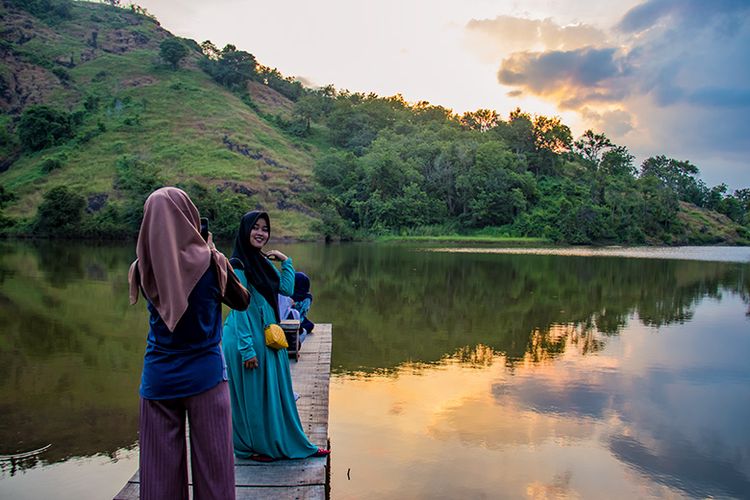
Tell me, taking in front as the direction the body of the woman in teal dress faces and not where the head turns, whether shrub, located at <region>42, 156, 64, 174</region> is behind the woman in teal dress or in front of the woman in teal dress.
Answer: behind

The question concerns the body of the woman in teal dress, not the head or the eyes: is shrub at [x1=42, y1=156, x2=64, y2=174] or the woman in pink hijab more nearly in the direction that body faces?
the woman in pink hijab

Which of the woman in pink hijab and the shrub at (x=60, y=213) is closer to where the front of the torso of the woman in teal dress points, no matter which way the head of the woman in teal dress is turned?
the woman in pink hijab

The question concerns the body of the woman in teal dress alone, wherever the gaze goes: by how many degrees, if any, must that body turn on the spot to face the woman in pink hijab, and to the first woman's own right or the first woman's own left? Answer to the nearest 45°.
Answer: approximately 45° to the first woman's own right

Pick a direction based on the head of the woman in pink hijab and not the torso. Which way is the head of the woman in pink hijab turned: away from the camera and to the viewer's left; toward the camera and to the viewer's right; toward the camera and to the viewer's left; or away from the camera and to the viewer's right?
away from the camera and to the viewer's right
